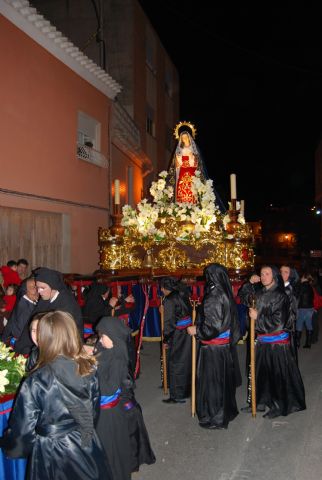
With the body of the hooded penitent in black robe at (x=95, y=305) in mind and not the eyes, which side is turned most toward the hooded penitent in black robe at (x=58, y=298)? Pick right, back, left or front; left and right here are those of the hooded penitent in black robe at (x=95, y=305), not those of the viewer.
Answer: right

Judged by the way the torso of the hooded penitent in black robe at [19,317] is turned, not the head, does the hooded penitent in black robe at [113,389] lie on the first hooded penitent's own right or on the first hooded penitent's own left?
on the first hooded penitent's own right

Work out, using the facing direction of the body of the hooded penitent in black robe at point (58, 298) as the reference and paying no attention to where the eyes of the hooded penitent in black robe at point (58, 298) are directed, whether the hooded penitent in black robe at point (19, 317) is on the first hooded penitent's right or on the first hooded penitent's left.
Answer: on the first hooded penitent's right

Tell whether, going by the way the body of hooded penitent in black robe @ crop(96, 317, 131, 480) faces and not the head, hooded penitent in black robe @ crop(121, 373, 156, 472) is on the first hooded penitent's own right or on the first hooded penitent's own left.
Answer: on the first hooded penitent's own right
